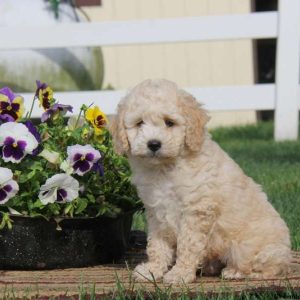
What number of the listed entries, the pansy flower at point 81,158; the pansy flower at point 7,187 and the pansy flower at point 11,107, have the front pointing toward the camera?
3

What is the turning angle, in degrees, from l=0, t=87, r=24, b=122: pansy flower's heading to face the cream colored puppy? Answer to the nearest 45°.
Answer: approximately 45° to its left

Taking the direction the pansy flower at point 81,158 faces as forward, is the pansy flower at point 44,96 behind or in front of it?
behind

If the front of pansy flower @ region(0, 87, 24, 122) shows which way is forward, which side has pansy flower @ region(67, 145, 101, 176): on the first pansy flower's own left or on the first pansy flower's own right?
on the first pansy flower's own left

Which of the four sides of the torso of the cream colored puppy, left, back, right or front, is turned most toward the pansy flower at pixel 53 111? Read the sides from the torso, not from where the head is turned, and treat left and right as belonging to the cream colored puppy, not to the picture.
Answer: right

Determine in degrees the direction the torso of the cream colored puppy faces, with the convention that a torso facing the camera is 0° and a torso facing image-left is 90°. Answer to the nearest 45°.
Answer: approximately 45°

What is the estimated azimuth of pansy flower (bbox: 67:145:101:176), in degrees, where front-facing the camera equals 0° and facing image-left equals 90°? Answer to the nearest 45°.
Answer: approximately 0°

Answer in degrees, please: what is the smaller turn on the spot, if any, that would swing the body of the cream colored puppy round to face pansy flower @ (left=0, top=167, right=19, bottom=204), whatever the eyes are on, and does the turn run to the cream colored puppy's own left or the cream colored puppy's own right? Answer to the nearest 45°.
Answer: approximately 45° to the cream colored puppy's own right

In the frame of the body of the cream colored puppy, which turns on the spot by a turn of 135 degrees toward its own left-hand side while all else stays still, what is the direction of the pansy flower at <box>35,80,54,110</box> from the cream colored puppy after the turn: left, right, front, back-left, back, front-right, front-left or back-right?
back-left
